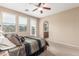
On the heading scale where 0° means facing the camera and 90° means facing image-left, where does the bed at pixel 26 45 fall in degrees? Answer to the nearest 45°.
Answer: approximately 270°
